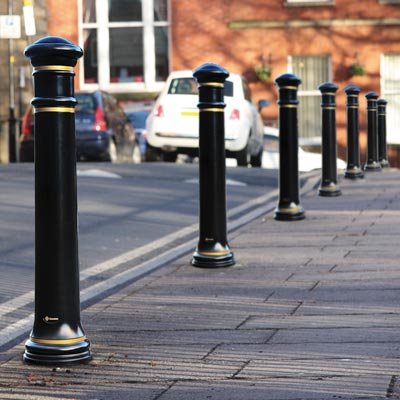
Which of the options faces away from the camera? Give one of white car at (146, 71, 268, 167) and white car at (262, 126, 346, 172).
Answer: white car at (146, 71, 268, 167)

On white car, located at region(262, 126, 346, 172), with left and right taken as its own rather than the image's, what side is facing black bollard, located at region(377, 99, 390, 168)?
right

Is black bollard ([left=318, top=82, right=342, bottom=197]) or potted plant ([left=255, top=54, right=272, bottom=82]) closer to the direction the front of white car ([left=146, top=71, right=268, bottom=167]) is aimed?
the potted plant

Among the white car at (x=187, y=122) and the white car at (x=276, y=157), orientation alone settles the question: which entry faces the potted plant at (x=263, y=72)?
the white car at (x=187, y=122)

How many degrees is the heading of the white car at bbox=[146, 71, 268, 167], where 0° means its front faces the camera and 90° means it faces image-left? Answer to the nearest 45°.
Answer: approximately 180°

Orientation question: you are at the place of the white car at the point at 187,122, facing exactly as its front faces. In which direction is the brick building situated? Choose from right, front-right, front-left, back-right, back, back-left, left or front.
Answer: front

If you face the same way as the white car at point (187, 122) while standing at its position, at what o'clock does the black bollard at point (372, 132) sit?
The black bollard is roughly at 4 o'clock from the white car.

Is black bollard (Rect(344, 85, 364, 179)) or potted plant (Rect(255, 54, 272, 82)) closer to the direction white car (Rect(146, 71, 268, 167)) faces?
the potted plant

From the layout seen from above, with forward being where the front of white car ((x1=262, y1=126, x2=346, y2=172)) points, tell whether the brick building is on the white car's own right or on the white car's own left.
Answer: on the white car's own left

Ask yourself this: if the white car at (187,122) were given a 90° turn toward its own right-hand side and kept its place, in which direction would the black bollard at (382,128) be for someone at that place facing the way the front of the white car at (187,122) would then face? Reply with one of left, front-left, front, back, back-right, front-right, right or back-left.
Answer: front

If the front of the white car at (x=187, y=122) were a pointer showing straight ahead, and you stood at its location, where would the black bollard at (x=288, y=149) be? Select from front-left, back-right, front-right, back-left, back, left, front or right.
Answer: back

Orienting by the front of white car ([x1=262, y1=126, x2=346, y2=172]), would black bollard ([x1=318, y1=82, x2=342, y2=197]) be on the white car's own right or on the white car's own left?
on the white car's own right

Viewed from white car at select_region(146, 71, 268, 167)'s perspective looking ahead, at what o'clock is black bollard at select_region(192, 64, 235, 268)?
The black bollard is roughly at 6 o'clock from the white car.
